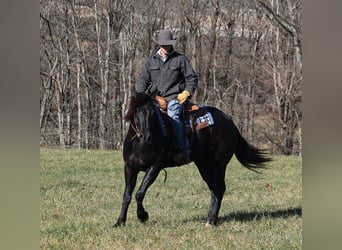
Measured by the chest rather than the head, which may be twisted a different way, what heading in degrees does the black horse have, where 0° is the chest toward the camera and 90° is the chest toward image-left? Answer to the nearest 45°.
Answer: approximately 45°

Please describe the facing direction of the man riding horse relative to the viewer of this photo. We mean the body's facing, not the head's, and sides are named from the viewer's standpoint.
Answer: facing the viewer and to the left of the viewer
